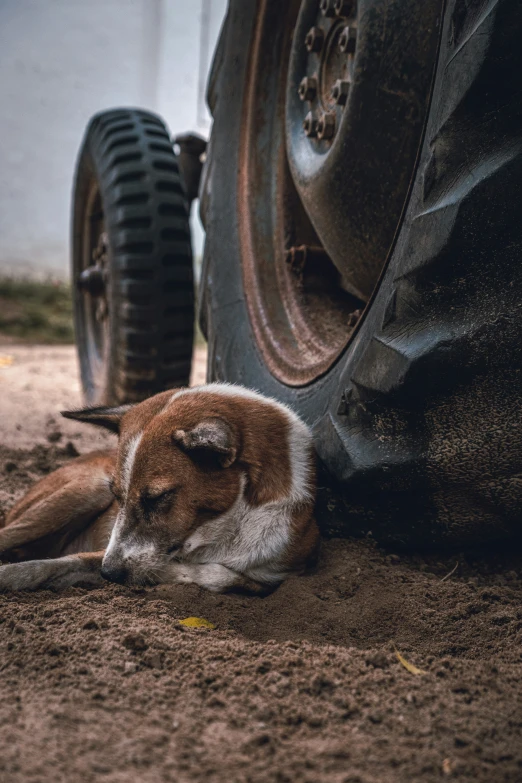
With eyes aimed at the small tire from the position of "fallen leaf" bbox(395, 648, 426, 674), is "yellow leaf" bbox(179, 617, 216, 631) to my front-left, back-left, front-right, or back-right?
front-left

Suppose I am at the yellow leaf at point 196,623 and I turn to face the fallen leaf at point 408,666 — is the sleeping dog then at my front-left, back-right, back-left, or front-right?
back-left

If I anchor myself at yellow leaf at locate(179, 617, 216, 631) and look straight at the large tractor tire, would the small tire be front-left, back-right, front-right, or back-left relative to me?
front-left
